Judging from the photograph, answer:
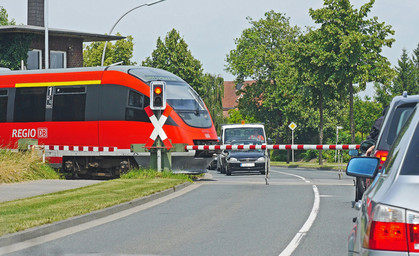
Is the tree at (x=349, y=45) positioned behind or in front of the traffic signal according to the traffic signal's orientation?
behind

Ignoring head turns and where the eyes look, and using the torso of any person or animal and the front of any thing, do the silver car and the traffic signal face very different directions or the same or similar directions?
very different directions

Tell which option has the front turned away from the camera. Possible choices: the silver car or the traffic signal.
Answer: the silver car

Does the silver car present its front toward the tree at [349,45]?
yes

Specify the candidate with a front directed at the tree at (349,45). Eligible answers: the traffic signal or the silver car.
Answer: the silver car

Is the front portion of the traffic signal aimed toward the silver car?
yes

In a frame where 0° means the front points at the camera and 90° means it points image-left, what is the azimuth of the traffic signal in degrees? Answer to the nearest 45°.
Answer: approximately 0°

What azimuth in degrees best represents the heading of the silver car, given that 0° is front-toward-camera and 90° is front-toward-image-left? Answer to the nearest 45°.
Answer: approximately 180°

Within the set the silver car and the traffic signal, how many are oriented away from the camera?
1
